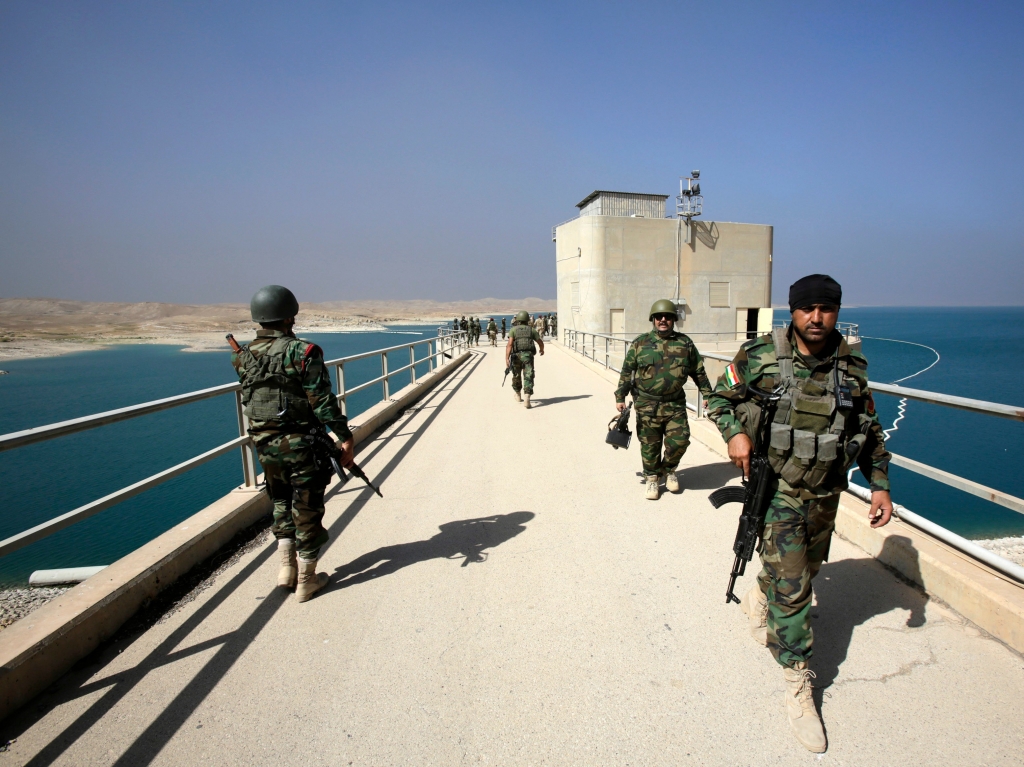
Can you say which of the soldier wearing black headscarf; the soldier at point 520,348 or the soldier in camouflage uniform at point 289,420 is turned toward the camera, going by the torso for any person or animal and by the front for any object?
the soldier wearing black headscarf

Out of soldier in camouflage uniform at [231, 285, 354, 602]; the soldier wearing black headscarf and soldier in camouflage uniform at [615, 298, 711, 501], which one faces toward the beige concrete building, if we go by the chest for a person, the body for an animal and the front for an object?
soldier in camouflage uniform at [231, 285, 354, 602]

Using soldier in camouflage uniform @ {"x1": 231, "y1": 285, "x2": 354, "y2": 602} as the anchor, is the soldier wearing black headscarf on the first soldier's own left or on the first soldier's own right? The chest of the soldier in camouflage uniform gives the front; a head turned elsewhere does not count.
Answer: on the first soldier's own right

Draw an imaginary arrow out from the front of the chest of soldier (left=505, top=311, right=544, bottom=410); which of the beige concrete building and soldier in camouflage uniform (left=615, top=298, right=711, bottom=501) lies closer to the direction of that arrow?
the beige concrete building

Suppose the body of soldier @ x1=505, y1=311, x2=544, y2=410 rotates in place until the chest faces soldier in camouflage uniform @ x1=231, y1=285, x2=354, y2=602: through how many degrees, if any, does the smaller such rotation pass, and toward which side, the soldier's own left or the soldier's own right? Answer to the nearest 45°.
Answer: approximately 180°

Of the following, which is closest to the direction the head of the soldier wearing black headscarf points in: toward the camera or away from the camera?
toward the camera

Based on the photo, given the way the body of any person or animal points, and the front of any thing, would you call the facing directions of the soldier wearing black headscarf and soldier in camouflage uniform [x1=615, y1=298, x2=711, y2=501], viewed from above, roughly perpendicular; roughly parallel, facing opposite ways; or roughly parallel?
roughly parallel

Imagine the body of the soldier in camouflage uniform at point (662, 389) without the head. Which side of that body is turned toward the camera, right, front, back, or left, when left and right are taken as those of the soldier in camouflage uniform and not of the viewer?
front

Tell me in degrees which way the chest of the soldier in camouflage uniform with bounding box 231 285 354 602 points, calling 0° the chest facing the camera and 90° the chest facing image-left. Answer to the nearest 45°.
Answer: approximately 225°

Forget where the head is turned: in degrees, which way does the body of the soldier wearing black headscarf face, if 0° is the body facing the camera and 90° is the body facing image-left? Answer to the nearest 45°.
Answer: approximately 0°

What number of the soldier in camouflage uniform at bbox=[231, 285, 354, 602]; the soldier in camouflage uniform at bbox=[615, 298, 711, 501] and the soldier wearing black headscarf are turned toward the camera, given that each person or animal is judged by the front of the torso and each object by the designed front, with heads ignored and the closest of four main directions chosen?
2

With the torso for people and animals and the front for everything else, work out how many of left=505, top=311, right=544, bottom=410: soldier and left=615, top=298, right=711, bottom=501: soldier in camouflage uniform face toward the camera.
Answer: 1

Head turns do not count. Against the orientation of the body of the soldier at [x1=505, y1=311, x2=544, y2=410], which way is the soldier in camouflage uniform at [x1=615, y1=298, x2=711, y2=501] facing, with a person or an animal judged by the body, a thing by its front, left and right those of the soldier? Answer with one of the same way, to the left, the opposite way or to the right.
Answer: the opposite way

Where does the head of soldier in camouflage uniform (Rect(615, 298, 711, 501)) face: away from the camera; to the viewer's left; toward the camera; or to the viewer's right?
toward the camera

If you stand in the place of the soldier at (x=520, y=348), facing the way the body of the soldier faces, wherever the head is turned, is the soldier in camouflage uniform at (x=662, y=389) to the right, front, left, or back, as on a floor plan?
back

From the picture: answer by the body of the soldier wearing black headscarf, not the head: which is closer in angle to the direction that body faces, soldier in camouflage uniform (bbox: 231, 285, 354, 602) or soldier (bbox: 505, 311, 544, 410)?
the soldier in camouflage uniform

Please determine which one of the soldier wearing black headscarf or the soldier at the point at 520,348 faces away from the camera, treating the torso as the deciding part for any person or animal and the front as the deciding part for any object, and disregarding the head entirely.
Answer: the soldier

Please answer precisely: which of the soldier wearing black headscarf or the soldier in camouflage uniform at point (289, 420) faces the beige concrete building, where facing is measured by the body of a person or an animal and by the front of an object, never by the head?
the soldier in camouflage uniform

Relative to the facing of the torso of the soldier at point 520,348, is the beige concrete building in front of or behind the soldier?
in front

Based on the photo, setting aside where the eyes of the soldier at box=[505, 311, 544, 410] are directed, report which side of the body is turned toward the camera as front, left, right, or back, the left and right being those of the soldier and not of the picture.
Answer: back
